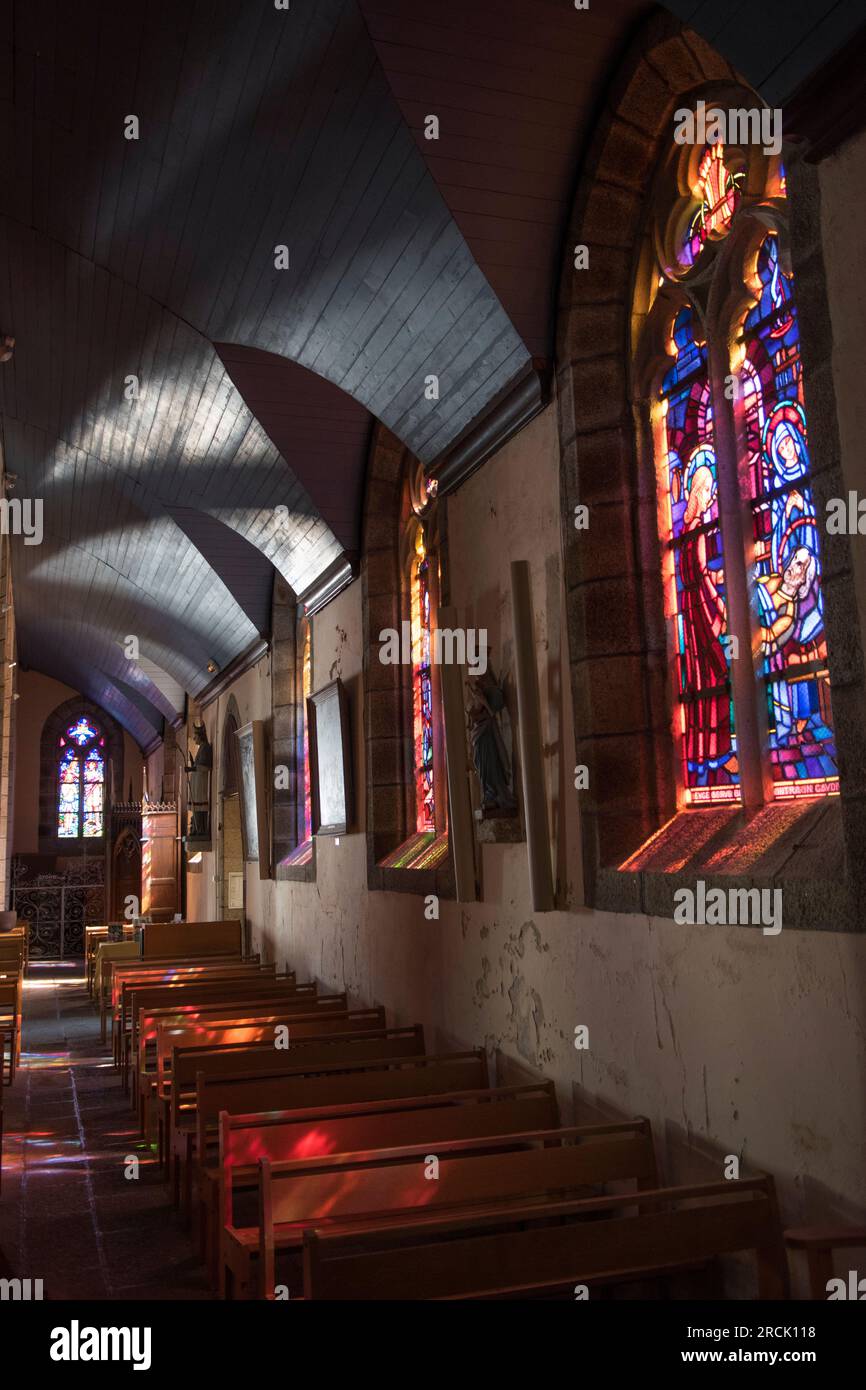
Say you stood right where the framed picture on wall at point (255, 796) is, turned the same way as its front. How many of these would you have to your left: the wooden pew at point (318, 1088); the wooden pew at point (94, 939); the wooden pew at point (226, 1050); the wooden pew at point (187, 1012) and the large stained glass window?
4

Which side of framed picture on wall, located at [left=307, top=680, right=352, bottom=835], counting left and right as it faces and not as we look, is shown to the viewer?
left

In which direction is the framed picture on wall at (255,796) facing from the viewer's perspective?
to the viewer's left

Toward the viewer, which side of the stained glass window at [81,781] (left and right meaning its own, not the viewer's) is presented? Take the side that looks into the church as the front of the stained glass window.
front

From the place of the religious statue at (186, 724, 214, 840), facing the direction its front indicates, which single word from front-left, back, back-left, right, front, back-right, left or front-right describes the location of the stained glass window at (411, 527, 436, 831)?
left

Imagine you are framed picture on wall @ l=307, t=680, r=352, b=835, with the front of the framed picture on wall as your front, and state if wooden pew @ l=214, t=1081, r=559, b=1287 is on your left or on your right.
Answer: on your left

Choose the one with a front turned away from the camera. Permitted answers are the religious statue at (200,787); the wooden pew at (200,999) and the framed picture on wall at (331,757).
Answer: the wooden pew

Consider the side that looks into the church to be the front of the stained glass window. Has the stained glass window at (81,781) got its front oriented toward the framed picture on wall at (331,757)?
yes

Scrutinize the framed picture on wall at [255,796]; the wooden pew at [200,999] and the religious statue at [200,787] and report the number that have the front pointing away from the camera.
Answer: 1

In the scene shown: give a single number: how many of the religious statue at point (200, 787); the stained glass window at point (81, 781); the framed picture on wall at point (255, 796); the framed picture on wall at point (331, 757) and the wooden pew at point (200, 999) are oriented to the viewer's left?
3

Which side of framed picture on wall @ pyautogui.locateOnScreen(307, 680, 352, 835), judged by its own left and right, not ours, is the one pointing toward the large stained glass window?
left

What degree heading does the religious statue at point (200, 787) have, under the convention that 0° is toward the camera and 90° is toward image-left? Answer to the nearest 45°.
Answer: approximately 90°

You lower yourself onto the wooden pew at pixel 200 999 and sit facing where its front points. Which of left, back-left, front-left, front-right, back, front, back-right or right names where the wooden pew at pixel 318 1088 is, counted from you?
back

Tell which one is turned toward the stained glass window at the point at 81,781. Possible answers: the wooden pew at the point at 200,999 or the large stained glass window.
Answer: the wooden pew
